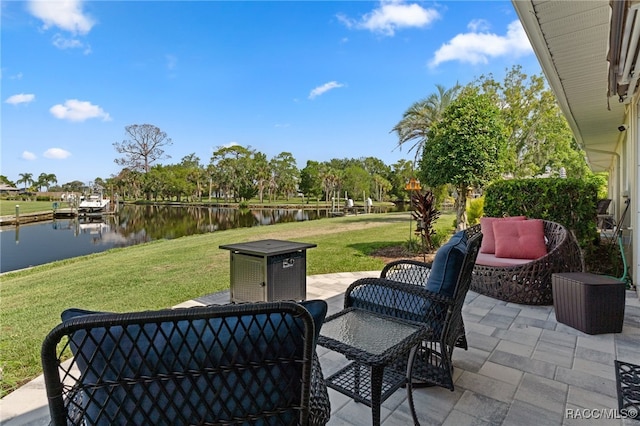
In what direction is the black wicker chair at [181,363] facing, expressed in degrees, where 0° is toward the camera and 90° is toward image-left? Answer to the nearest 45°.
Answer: approximately 180°

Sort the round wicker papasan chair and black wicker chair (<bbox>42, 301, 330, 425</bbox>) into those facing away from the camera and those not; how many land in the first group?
1

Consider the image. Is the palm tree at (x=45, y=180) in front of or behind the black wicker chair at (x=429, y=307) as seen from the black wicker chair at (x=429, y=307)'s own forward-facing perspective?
in front

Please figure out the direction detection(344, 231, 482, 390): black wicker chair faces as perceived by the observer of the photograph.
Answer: facing away from the viewer and to the left of the viewer

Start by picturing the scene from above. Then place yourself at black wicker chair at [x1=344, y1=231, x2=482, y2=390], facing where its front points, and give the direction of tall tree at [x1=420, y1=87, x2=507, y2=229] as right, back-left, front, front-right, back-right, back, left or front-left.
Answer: front-right

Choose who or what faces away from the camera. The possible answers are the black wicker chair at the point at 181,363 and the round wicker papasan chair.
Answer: the black wicker chair

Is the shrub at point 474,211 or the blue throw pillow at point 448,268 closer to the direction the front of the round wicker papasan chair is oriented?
the blue throw pillow

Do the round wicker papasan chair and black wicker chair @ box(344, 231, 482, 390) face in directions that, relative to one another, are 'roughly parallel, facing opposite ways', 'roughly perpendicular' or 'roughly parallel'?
roughly perpendicular
